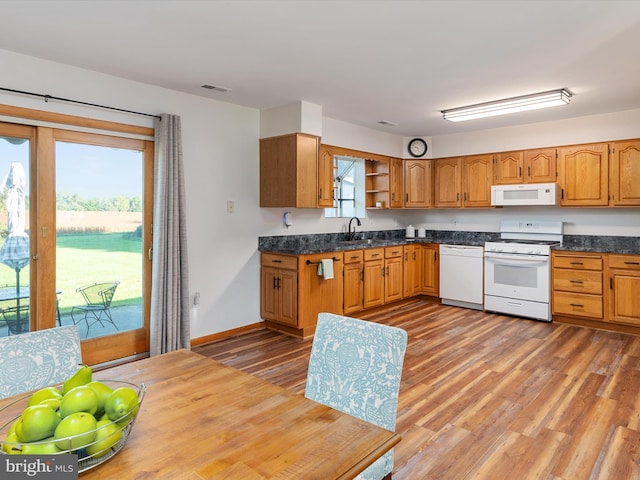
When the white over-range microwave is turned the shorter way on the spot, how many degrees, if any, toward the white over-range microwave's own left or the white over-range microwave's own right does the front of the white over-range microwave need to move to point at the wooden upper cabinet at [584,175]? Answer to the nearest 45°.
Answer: approximately 90° to the white over-range microwave's own left

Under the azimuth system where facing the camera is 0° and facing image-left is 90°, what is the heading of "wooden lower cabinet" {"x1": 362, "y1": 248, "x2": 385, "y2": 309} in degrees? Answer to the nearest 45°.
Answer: approximately 315°

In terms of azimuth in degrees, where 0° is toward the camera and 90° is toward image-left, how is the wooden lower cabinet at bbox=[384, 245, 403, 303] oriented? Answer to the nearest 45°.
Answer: approximately 315°

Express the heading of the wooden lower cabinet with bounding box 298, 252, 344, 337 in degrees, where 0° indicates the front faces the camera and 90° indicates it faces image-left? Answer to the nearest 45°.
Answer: approximately 315°

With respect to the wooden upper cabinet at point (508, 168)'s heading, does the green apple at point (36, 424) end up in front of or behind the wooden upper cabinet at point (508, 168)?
in front

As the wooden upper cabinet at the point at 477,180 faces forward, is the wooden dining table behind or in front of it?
in front

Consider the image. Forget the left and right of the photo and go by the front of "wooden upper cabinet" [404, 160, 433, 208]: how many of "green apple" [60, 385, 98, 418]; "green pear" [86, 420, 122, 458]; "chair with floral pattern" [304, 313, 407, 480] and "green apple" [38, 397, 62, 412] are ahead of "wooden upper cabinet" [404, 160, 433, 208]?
4

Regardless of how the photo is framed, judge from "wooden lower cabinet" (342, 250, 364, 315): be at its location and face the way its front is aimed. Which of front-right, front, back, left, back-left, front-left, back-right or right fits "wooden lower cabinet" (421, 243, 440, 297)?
left

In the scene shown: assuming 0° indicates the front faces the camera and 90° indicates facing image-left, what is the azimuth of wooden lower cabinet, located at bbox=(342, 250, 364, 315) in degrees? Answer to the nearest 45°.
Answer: approximately 315°

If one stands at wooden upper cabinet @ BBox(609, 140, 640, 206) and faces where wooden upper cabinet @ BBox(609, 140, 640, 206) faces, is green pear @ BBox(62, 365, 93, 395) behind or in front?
in front

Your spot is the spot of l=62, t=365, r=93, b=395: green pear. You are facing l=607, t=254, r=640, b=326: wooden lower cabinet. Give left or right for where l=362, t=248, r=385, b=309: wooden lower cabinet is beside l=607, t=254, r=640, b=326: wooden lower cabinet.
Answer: left

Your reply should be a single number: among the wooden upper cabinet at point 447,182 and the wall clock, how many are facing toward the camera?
2

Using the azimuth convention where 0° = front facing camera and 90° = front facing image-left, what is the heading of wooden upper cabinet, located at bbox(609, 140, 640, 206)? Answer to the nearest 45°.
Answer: approximately 0°

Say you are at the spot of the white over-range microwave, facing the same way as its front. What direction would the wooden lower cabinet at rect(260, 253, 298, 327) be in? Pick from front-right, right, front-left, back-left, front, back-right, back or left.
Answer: front-right

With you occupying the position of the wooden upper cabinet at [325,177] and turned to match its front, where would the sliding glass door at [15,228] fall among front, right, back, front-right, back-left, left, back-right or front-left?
right
